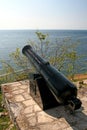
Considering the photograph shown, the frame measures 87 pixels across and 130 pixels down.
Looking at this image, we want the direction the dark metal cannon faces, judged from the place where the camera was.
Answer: facing away from the viewer and to the left of the viewer
